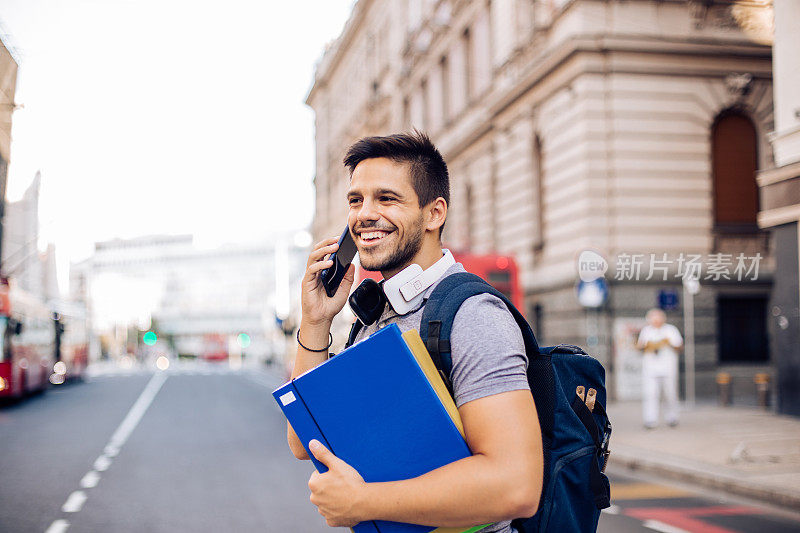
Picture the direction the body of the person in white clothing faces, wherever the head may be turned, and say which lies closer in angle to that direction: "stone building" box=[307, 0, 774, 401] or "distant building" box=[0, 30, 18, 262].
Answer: the distant building

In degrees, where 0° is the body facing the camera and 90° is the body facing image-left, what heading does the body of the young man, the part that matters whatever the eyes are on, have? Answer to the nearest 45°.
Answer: approximately 45°

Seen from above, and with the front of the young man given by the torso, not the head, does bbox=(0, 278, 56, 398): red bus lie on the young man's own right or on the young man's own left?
on the young man's own right

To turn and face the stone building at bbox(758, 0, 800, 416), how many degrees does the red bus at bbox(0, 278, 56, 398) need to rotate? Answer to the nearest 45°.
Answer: approximately 90° to its left

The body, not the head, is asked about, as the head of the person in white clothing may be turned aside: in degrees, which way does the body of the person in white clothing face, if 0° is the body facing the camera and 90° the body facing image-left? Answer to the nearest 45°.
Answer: approximately 0°

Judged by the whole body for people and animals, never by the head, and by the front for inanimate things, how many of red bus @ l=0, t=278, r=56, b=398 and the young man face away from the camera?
0

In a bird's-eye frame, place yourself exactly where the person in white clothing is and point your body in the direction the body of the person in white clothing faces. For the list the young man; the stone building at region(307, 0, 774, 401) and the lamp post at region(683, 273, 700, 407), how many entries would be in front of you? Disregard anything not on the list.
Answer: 1
